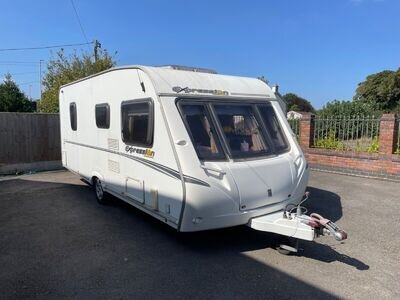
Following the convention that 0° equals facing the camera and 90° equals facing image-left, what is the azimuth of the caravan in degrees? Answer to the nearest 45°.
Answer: approximately 315°

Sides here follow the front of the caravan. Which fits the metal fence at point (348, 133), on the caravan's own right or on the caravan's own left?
on the caravan's own left

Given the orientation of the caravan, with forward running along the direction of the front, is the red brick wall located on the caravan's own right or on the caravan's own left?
on the caravan's own left
